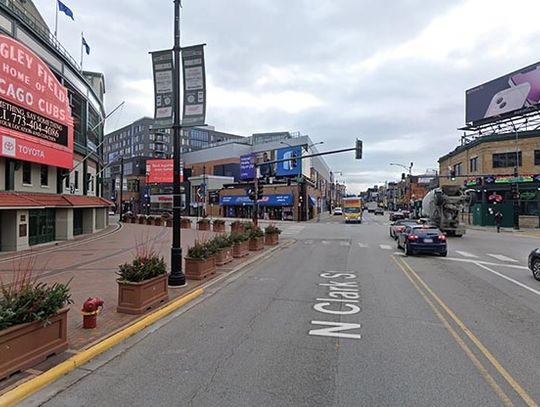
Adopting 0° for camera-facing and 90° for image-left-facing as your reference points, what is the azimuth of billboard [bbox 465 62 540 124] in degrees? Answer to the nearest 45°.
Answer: approximately 45°

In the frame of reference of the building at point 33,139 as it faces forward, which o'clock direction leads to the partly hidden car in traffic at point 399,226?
The partly hidden car in traffic is roughly at 11 o'clock from the building.

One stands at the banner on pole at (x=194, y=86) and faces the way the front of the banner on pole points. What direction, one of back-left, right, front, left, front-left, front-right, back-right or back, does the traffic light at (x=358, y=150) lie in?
back-left

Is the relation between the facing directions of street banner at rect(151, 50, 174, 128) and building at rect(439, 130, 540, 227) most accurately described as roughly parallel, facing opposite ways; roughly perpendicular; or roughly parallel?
roughly perpendicular

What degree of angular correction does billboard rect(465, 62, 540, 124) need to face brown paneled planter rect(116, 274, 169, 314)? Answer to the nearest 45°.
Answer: approximately 45° to its left

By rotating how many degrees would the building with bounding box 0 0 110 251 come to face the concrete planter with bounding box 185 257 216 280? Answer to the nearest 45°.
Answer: approximately 45° to its right

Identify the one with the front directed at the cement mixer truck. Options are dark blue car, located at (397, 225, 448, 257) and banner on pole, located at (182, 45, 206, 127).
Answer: the dark blue car

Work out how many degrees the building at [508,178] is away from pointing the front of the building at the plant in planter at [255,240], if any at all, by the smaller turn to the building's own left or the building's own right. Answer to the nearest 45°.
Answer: approximately 45° to the building's own left

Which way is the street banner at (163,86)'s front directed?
toward the camera

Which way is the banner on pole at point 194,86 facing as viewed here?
toward the camera

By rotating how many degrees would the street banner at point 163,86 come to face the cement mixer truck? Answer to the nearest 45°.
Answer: approximately 135° to its left

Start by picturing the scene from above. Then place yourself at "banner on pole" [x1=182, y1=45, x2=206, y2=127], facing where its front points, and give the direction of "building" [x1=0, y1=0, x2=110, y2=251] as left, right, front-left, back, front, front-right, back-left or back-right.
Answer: back-right

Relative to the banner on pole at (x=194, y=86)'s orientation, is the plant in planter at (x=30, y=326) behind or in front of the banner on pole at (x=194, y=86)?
in front

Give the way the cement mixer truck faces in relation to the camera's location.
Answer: facing away from the viewer and to the left of the viewer
